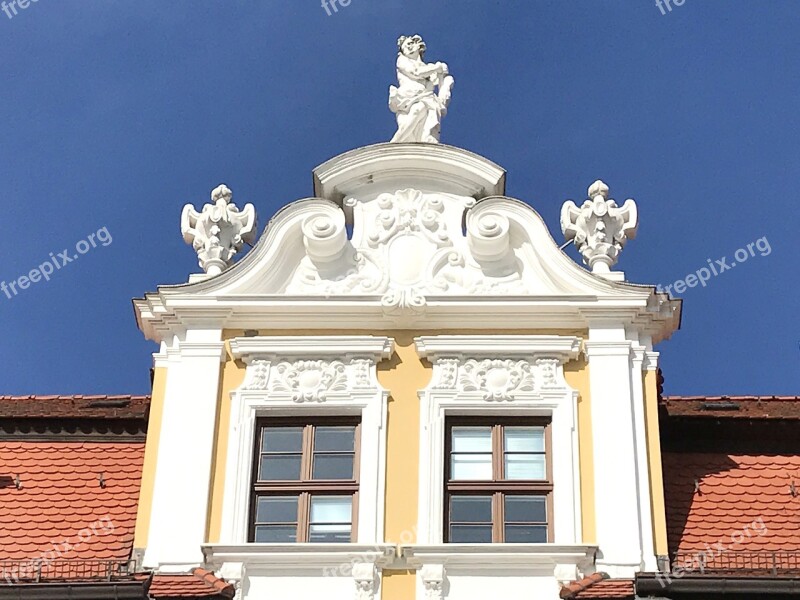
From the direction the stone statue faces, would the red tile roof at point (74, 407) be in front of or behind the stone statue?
behind

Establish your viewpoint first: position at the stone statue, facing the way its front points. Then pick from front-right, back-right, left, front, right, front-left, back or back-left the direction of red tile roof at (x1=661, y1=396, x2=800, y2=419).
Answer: front-left
